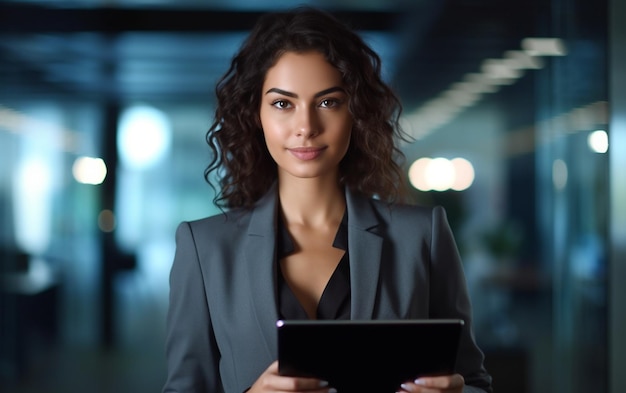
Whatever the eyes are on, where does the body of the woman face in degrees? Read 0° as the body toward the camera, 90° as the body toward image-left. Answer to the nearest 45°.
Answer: approximately 0°

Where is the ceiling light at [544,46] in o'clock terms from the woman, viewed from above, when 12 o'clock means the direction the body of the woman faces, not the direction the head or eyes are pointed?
The ceiling light is roughly at 7 o'clock from the woman.
